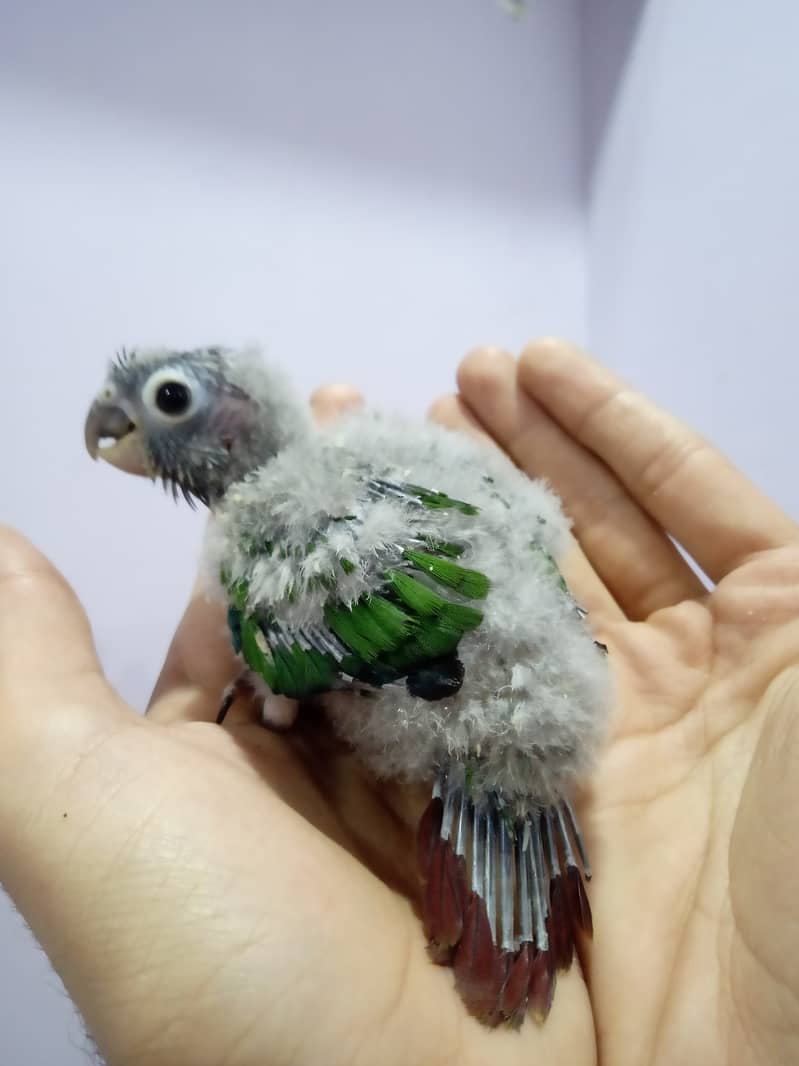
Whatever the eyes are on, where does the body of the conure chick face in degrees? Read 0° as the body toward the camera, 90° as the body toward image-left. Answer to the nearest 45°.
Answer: approximately 135°
